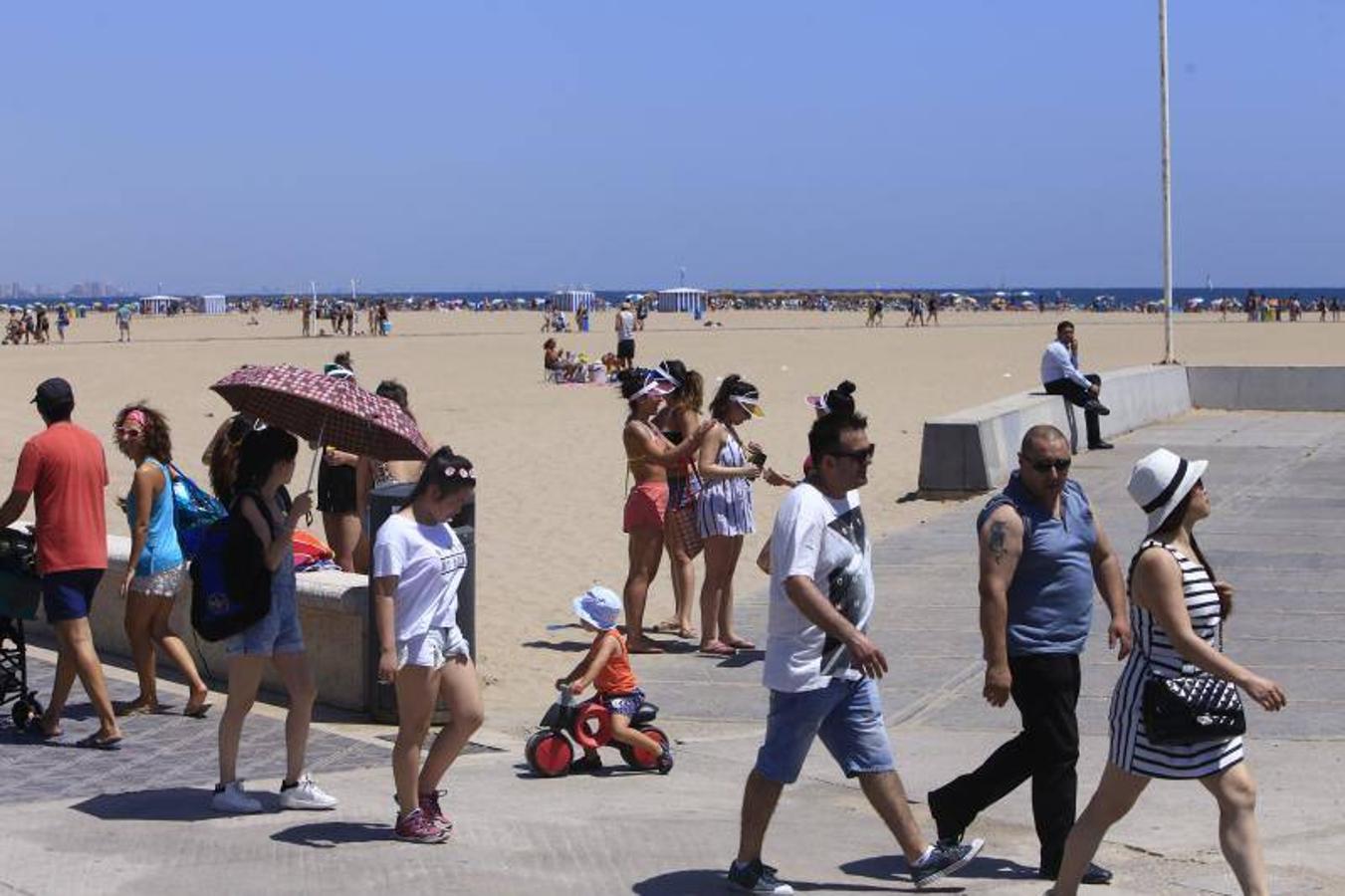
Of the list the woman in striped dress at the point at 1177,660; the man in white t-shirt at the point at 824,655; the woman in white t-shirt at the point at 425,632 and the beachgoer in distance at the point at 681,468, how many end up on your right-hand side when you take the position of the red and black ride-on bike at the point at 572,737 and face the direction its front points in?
1

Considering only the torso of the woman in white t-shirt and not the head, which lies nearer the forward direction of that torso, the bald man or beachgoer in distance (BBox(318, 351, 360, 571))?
the bald man

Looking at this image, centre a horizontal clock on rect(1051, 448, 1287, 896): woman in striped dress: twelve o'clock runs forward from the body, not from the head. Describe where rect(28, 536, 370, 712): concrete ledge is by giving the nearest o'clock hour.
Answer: The concrete ledge is roughly at 7 o'clock from the woman in striped dress.

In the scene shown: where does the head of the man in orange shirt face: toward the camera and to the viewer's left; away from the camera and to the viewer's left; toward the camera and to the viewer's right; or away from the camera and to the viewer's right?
away from the camera and to the viewer's left

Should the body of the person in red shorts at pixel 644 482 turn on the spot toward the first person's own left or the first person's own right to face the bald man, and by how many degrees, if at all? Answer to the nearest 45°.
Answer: approximately 90° to the first person's own right

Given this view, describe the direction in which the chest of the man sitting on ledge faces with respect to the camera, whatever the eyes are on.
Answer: to the viewer's right

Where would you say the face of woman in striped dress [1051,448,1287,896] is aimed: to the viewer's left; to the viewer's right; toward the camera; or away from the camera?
to the viewer's right

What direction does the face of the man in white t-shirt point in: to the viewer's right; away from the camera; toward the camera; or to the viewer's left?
to the viewer's right

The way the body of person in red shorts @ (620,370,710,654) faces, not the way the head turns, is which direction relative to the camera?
to the viewer's right

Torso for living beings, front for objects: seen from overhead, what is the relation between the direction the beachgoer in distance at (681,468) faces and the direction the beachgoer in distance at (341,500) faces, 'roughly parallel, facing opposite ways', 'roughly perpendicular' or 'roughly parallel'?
roughly parallel

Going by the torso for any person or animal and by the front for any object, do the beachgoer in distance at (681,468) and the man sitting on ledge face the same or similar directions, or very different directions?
very different directions
